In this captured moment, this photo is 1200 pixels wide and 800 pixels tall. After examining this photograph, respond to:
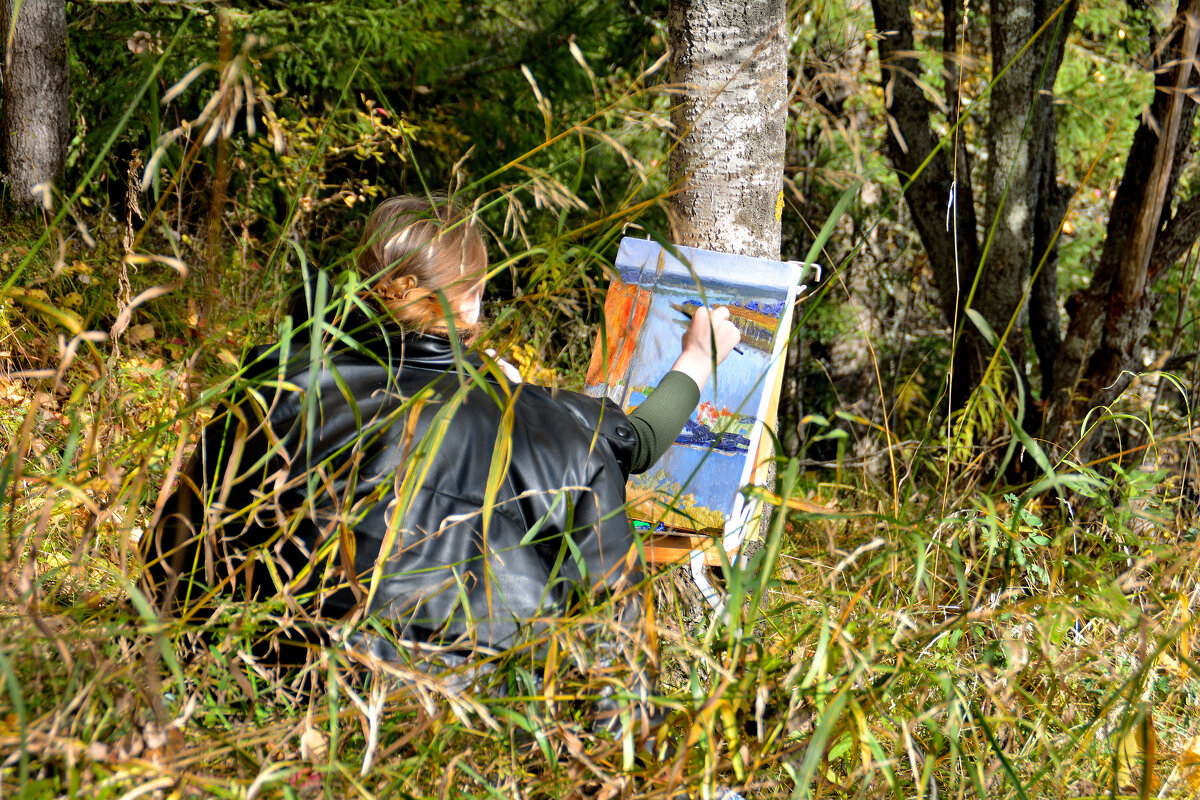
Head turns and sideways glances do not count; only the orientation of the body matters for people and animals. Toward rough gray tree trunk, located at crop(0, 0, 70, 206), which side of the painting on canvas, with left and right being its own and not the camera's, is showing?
right

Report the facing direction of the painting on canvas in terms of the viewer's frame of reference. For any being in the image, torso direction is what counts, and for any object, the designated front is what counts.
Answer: facing the viewer and to the left of the viewer

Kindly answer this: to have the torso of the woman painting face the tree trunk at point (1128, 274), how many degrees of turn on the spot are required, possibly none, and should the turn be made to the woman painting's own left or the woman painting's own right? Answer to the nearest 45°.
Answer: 0° — they already face it

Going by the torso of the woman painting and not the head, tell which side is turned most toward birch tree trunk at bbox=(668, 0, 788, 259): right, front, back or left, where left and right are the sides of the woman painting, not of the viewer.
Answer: front

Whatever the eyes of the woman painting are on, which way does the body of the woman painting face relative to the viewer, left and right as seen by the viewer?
facing away from the viewer and to the right of the viewer

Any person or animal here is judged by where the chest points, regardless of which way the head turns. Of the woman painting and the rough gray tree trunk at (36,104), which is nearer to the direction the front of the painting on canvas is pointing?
the woman painting

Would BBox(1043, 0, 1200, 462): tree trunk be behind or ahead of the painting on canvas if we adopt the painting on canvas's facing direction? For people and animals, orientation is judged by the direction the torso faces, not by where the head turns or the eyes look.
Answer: behind

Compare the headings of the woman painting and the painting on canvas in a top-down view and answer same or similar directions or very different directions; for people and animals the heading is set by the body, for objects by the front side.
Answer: very different directions

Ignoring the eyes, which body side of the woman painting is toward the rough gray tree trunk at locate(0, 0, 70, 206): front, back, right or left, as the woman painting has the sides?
left
